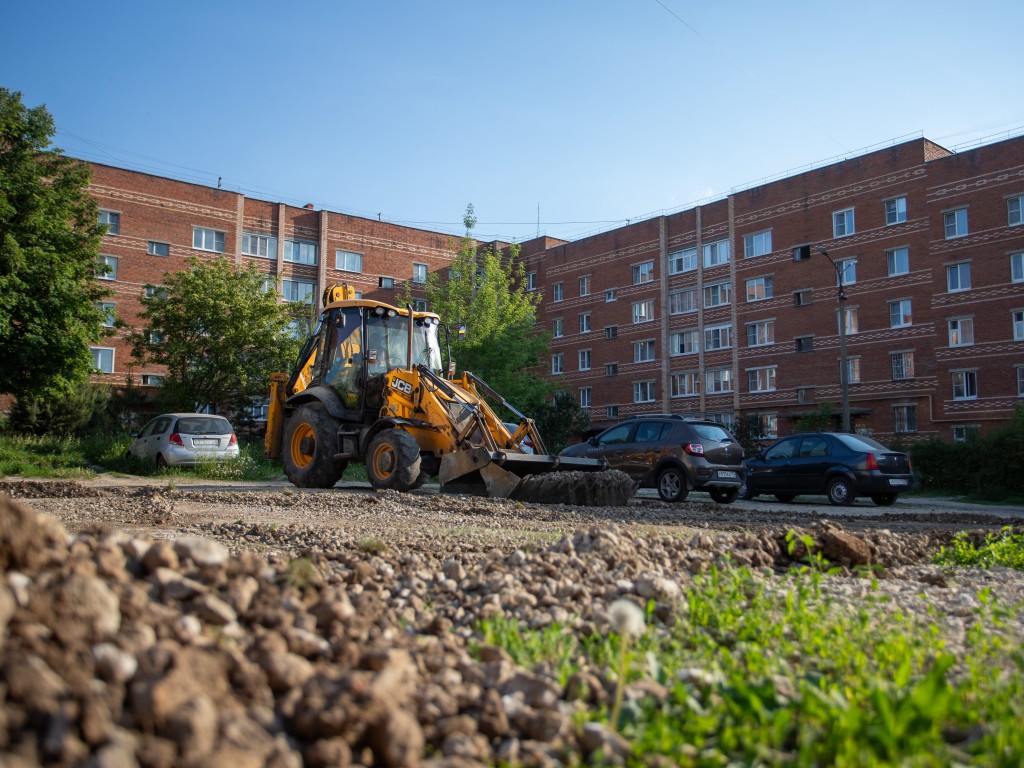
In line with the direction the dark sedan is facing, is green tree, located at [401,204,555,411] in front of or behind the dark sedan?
in front

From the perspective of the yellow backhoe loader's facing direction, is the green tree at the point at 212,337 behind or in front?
behind

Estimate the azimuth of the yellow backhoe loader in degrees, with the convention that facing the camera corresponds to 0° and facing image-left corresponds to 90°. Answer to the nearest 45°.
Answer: approximately 315°

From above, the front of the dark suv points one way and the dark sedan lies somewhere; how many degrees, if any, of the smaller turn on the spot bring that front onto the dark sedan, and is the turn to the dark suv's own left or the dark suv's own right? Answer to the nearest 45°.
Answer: approximately 90° to the dark suv's own right

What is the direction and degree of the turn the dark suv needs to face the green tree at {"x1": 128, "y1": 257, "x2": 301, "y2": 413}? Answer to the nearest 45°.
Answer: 0° — it already faces it

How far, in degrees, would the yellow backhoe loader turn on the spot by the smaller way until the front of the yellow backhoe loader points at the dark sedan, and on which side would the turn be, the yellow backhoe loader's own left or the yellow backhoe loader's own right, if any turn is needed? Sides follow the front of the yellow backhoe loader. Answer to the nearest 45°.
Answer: approximately 45° to the yellow backhoe loader's own left

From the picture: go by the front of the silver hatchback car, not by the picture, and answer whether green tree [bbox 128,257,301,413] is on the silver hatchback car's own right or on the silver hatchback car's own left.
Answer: on the silver hatchback car's own right

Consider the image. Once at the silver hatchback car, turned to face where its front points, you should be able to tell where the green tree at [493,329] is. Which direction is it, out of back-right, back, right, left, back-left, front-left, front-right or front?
right

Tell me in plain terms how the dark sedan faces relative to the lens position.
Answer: facing away from the viewer and to the left of the viewer

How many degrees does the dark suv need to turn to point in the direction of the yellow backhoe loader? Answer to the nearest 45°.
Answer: approximately 90° to its left

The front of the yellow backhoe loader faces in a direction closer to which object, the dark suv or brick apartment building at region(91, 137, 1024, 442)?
the dark suv

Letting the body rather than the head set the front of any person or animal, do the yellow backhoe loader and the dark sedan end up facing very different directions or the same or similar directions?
very different directions

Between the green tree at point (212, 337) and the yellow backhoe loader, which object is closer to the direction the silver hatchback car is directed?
the green tree

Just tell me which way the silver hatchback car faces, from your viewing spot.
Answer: facing away from the viewer and to the left of the viewer

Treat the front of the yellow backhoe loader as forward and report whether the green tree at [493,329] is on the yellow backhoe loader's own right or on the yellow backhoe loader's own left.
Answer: on the yellow backhoe loader's own left

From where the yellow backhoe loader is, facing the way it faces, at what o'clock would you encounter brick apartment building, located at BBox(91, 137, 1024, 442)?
The brick apartment building is roughly at 9 o'clock from the yellow backhoe loader.
